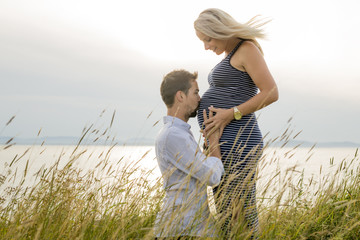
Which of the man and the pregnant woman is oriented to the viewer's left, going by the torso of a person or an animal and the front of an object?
the pregnant woman

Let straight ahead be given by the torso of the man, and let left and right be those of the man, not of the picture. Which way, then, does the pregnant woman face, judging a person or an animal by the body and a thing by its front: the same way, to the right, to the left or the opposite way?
the opposite way

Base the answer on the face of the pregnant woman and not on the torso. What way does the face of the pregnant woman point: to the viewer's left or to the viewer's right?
to the viewer's left

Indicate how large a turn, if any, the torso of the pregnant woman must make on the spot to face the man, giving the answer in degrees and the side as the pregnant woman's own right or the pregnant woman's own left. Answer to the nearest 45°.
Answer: approximately 45° to the pregnant woman's own left

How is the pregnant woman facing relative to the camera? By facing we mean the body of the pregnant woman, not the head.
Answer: to the viewer's left

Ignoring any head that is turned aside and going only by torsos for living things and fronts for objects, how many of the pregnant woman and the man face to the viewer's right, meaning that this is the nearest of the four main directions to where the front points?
1

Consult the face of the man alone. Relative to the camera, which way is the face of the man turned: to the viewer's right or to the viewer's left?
to the viewer's right

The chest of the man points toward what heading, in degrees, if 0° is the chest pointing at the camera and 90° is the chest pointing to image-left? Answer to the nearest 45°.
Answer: approximately 270°
